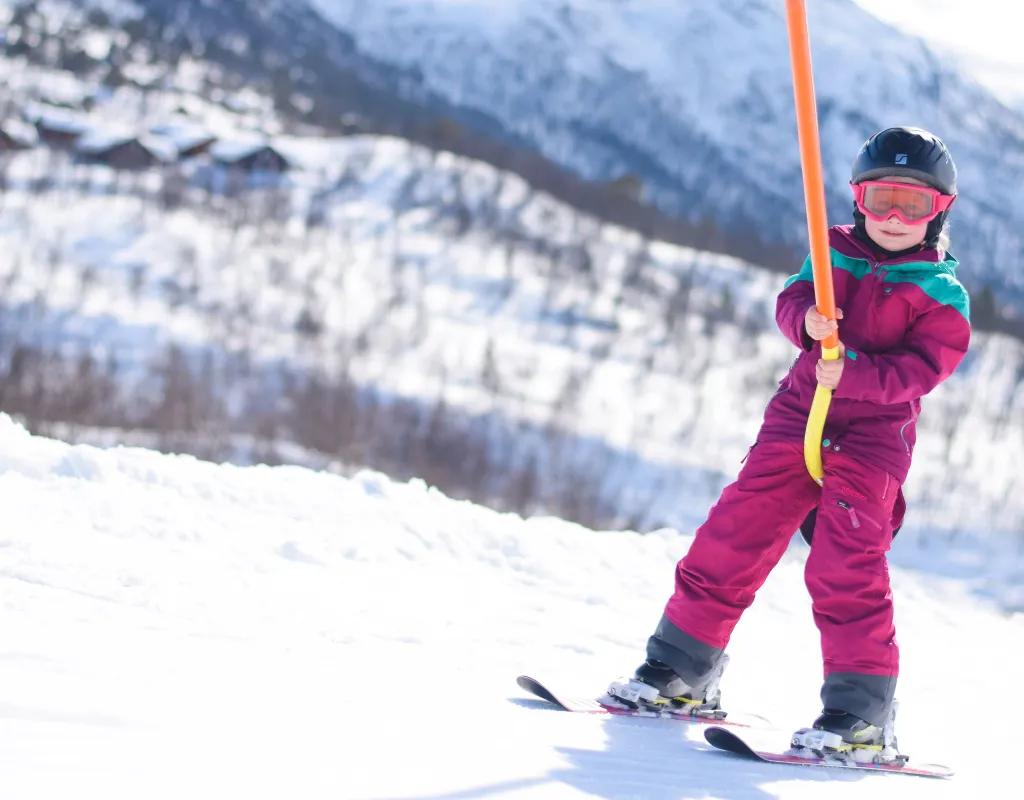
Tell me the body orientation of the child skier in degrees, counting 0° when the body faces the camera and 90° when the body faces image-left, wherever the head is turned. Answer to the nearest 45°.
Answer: approximately 45°

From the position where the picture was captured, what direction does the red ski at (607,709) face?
facing to the left of the viewer
